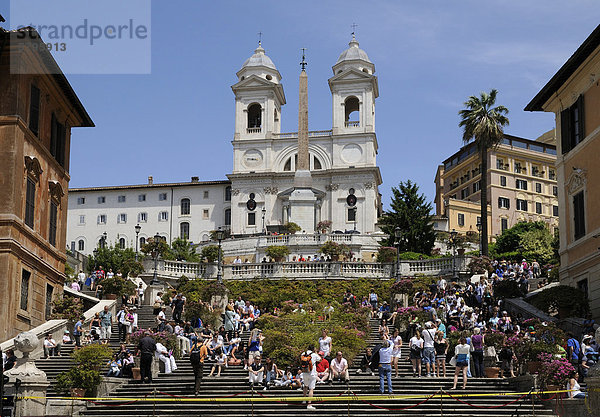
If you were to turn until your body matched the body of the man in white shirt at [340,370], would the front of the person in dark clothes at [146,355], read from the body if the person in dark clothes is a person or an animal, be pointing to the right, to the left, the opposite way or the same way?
the opposite way

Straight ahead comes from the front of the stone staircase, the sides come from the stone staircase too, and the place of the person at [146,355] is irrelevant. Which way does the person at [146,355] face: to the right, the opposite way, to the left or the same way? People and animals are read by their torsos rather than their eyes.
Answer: the opposite way

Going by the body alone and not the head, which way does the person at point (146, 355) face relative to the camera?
away from the camera

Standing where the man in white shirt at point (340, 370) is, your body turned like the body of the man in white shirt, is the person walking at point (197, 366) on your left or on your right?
on your right

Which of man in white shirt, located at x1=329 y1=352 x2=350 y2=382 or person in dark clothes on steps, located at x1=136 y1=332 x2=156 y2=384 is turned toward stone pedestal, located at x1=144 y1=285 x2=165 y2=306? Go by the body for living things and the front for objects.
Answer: the person in dark clothes on steps

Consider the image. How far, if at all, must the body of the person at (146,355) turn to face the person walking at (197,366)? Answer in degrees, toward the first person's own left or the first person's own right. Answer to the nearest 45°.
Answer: approximately 135° to the first person's own right

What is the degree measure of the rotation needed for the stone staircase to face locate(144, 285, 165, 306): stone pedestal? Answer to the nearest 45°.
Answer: approximately 180°
